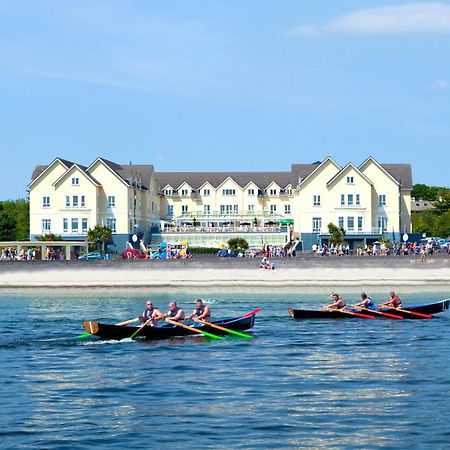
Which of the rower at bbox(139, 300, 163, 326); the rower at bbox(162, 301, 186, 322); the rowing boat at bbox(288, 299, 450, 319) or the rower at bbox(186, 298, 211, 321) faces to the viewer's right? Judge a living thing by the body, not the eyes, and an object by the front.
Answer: the rowing boat

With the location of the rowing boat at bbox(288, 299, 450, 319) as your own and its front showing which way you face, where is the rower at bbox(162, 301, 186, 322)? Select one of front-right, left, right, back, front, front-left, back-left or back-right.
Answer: back-right

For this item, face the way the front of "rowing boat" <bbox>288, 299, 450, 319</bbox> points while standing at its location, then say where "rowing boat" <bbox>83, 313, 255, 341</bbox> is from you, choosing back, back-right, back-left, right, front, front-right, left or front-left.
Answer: back-right

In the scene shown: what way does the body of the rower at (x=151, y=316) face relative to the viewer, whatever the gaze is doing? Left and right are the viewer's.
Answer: facing the viewer and to the left of the viewer

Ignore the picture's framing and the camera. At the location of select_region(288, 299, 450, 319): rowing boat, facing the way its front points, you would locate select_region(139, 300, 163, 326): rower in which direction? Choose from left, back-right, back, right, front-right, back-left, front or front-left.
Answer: back-right

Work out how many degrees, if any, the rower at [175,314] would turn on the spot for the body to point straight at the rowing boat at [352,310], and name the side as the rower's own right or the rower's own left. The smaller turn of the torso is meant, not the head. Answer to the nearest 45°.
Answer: approximately 180°

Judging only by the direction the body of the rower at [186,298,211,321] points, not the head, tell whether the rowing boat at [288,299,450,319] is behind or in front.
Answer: behind
